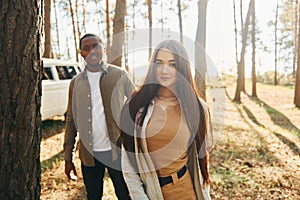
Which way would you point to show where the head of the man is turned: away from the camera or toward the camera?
toward the camera

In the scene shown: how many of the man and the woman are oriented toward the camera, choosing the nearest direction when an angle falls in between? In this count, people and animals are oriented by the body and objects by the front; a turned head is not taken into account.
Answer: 2

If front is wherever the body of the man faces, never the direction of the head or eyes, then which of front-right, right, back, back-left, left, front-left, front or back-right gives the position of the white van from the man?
back

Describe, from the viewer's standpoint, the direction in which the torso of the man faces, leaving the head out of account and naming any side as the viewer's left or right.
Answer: facing the viewer

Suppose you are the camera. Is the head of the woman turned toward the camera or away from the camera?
toward the camera

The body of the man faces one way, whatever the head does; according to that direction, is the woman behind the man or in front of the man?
in front

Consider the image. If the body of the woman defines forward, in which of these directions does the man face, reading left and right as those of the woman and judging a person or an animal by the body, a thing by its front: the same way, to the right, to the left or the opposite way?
the same way
